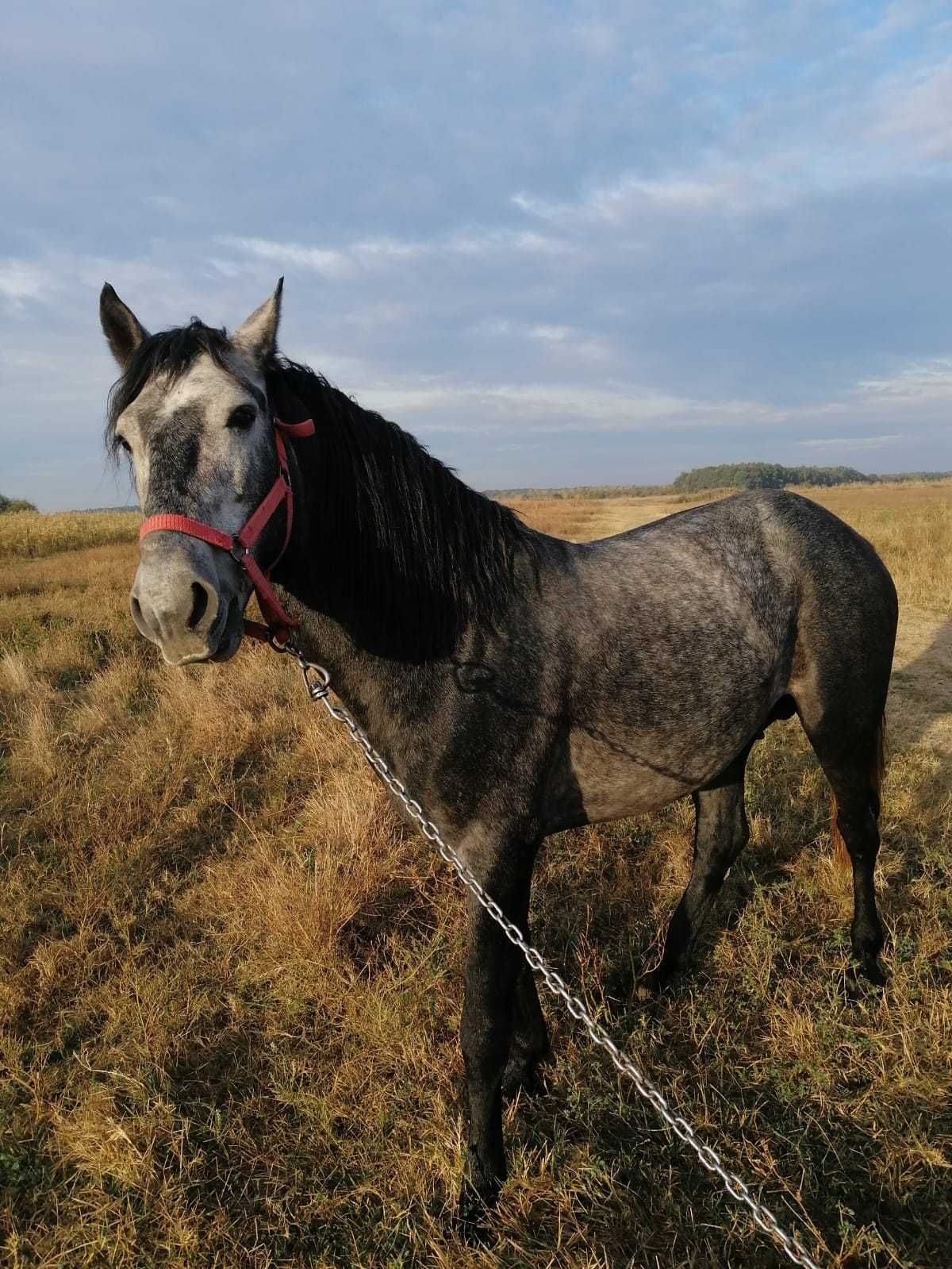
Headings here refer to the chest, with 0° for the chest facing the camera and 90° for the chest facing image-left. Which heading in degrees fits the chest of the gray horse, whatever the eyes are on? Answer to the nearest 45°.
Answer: approximately 45°
